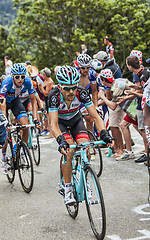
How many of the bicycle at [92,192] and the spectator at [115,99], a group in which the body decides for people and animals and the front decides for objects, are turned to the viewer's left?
1

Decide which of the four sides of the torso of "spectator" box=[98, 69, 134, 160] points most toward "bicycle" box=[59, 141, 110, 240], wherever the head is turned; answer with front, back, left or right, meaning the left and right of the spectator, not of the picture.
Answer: left

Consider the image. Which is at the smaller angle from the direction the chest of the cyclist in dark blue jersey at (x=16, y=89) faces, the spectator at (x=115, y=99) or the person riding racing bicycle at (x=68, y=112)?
the person riding racing bicycle

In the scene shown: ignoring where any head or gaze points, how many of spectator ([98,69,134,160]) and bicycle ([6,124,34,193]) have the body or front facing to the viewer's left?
1

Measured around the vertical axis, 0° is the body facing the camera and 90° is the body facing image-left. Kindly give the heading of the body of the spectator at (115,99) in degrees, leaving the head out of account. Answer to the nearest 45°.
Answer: approximately 90°

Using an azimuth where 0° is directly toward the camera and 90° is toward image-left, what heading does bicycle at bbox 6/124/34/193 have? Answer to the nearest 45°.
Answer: approximately 315°

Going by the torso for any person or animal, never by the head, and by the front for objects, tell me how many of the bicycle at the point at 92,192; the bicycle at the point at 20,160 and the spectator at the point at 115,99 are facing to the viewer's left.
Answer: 1

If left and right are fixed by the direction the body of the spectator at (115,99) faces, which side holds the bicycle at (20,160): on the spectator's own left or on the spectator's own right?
on the spectator's own left

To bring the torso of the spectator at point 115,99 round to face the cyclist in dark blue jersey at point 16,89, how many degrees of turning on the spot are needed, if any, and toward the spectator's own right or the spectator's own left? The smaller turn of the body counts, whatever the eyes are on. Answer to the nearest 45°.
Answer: approximately 45° to the spectator's own left

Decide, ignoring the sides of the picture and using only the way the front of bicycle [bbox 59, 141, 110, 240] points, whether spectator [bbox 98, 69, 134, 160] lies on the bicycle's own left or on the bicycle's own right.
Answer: on the bicycle's own left
